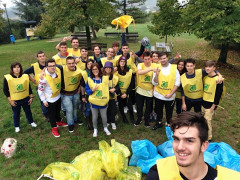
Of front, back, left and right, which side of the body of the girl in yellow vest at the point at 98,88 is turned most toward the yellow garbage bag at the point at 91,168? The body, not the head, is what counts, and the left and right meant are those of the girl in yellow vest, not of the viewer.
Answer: front

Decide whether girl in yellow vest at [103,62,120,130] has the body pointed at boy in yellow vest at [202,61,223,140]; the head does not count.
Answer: no

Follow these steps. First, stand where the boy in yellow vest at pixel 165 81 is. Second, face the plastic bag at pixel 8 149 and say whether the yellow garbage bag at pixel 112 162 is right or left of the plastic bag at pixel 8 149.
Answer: left

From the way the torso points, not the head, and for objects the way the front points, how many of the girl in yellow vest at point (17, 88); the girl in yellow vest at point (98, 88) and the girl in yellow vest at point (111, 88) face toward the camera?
3

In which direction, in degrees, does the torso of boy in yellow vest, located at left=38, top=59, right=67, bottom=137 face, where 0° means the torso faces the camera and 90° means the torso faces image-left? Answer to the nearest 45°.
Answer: approximately 315°

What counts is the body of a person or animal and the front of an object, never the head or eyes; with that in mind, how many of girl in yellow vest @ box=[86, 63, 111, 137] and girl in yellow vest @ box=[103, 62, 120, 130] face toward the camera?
2

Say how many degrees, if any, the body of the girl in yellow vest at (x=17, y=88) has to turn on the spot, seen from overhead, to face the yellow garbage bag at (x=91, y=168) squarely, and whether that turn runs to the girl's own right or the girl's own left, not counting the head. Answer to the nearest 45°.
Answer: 0° — they already face it

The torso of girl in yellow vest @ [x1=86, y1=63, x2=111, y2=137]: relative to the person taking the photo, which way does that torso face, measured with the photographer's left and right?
facing the viewer

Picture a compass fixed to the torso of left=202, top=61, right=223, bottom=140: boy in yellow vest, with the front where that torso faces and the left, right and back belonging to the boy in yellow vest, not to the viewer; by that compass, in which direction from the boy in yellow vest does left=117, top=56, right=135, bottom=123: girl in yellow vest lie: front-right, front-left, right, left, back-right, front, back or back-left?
front-right

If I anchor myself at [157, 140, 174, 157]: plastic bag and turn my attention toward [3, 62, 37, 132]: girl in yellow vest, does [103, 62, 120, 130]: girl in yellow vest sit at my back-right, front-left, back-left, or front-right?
front-right

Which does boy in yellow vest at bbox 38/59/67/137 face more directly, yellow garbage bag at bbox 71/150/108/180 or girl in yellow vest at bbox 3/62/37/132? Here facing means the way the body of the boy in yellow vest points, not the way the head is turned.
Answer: the yellow garbage bag

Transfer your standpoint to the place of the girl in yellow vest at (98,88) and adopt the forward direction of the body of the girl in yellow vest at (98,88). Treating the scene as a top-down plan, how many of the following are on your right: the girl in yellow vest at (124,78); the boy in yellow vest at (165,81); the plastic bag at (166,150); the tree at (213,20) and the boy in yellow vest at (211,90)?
0

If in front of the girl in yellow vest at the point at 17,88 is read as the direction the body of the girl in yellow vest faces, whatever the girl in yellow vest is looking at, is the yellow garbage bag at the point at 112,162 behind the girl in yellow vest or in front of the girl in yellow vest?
in front

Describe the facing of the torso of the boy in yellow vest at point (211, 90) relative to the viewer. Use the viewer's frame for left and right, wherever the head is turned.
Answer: facing the viewer and to the left of the viewer
